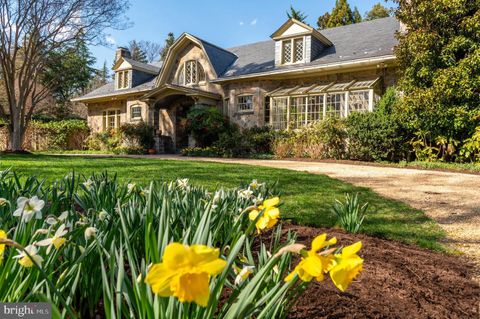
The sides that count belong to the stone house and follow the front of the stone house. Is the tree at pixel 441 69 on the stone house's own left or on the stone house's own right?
on the stone house's own left

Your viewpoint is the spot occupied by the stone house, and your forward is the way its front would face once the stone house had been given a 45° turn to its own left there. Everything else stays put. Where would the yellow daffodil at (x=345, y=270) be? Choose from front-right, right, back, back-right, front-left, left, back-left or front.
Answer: front

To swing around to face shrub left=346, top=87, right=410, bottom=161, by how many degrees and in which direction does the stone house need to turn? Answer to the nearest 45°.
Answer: approximately 90° to its left

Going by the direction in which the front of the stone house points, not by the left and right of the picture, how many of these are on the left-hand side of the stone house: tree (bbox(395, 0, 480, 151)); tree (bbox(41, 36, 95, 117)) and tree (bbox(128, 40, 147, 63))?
1

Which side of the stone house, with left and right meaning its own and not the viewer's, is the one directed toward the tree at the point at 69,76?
right

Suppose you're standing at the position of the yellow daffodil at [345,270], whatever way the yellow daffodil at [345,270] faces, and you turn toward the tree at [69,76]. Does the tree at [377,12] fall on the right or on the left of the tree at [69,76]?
right

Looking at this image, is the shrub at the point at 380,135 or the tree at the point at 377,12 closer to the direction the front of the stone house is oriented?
the shrub

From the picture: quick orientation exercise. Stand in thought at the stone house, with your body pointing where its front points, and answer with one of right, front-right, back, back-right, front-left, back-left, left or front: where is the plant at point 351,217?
front-left

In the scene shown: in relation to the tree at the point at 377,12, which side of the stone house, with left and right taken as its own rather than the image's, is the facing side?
back

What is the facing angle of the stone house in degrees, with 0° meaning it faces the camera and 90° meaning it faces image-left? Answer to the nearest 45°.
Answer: approximately 45°

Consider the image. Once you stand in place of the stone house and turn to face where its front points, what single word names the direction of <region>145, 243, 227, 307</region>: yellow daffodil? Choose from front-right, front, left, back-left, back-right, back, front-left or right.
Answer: front-left

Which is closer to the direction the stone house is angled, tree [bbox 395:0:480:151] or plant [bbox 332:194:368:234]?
the plant
